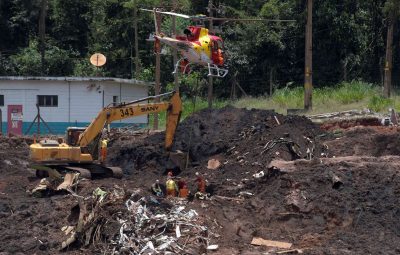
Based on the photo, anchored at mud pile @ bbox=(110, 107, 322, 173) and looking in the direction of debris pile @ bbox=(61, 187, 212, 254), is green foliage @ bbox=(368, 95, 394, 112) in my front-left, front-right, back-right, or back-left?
back-left

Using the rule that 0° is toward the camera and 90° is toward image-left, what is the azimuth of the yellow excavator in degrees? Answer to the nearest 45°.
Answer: approximately 270°

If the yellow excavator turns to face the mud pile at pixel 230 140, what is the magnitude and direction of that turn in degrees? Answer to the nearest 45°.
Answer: approximately 45° to its left

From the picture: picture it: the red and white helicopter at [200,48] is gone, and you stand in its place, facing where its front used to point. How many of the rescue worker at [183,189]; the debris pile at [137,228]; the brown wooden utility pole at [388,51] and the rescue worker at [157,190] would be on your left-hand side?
1

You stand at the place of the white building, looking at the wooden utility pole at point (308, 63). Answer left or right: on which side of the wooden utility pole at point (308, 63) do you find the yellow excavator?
right

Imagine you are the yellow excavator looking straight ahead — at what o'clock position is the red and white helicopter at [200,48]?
The red and white helicopter is roughly at 11 o'clock from the yellow excavator.

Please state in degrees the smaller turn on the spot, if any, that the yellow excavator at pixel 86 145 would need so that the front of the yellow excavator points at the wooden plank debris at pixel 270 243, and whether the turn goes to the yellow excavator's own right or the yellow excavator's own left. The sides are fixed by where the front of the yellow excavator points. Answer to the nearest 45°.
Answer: approximately 45° to the yellow excavator's own right

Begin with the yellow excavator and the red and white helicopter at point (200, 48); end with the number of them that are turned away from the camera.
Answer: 0
